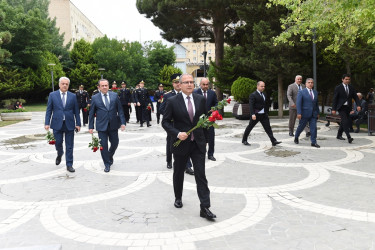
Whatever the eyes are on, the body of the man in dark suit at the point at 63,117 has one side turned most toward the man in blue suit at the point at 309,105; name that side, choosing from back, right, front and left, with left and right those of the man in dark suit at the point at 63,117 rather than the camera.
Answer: left

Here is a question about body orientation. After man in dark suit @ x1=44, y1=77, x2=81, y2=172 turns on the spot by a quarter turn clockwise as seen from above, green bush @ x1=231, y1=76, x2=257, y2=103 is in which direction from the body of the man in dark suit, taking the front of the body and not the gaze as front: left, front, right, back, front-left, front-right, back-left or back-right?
back-right

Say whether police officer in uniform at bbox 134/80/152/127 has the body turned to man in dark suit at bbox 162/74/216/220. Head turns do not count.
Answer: yes

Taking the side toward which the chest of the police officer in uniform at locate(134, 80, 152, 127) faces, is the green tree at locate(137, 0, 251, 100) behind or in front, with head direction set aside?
behind

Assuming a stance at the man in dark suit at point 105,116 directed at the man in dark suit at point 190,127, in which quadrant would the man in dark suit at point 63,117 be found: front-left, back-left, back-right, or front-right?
back-right

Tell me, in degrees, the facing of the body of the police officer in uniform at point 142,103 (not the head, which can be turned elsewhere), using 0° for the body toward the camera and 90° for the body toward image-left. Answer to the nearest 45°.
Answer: approximately 0°

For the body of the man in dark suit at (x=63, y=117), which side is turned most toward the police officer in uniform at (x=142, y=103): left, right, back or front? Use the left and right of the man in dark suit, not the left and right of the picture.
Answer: back

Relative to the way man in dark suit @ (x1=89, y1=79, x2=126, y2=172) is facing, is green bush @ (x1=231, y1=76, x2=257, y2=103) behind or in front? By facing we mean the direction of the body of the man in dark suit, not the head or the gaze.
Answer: behind

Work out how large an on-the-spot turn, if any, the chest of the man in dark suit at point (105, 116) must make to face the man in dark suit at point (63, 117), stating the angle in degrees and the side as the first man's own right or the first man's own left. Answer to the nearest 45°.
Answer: approximately 90° to the first man's own right
